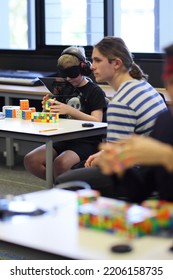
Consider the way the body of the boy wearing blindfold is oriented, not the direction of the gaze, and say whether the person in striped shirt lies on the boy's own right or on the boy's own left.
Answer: on the boy's own left

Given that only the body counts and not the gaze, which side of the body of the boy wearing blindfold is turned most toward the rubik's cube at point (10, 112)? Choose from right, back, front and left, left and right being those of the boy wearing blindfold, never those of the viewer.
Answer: right

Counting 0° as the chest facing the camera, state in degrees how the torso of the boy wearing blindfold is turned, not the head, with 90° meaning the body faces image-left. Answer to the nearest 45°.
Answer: approximately 45°
